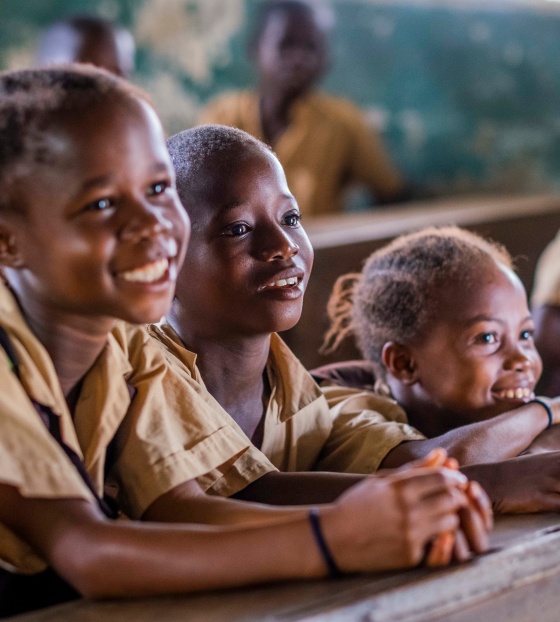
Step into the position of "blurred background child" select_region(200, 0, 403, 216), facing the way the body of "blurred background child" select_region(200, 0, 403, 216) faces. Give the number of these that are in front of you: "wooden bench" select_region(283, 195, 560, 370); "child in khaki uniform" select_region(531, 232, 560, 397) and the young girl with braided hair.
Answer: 3

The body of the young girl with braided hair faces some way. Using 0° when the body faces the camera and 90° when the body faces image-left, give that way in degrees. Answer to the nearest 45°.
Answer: approximately 315°

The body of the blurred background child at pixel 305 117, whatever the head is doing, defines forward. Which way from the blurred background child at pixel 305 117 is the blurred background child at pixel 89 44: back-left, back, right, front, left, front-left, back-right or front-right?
front-right

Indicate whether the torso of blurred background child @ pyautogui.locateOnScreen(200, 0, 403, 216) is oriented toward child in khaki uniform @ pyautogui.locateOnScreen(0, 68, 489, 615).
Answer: yes

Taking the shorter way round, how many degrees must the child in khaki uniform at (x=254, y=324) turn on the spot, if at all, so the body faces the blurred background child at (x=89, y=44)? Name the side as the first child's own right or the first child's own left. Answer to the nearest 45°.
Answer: approximately 135° to the first child's own left

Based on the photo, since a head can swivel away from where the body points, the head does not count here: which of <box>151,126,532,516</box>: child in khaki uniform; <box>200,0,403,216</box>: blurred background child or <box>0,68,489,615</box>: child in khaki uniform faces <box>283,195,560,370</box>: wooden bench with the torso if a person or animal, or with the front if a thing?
the blurred background child

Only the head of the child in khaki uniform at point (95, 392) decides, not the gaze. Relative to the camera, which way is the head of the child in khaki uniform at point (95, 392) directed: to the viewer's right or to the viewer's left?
to the viewer's right

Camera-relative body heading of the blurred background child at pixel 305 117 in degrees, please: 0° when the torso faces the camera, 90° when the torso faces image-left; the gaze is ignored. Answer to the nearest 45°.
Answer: approximately 0°

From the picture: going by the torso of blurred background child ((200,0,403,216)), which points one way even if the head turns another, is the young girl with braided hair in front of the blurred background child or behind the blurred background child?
in front
